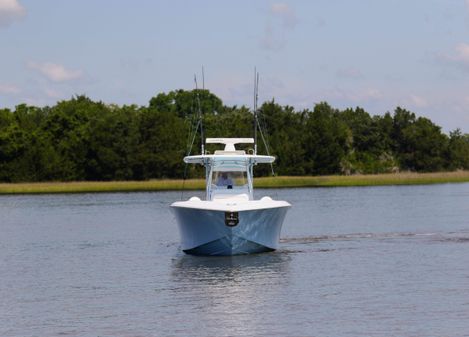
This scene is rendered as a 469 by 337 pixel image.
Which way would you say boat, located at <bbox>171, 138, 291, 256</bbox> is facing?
toward the camera
